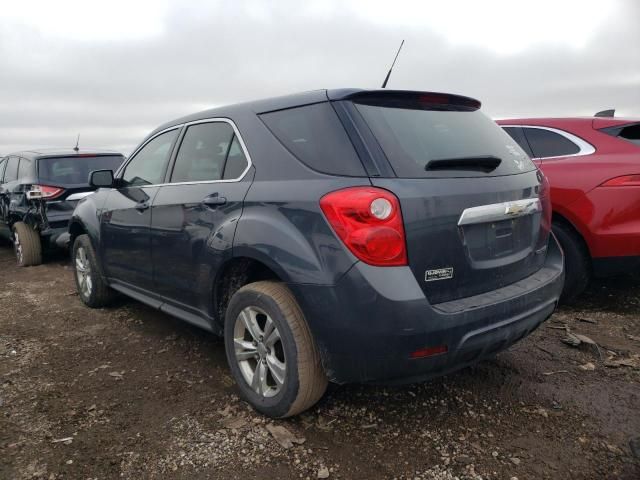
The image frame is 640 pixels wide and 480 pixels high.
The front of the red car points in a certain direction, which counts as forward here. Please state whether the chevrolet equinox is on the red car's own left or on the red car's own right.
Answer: on the red car's own left

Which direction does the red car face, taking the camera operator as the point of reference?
facing away from the viewer and to the left of the viewer

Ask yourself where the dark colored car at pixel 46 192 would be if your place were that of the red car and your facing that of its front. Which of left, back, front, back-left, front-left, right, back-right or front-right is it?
front-left

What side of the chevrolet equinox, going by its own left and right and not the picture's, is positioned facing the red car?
right

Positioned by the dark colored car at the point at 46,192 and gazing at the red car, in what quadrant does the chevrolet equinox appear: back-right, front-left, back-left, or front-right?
front-right

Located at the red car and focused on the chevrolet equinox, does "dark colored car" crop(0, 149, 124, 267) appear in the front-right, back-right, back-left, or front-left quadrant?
front-right

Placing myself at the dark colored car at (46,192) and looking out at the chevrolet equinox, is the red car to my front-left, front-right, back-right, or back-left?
front-left

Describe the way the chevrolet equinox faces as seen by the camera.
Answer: facing away from the viewer and to the left of the viewer

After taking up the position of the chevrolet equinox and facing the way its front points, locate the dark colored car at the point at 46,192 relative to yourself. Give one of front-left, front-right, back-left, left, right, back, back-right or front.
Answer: front

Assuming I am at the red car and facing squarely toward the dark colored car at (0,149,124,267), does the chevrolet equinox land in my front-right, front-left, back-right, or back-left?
front-left

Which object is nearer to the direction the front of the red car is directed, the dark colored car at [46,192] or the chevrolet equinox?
the dark colored car

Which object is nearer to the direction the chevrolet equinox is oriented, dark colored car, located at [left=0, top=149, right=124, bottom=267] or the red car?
the dark colored car

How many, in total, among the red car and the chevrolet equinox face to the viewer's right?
0
